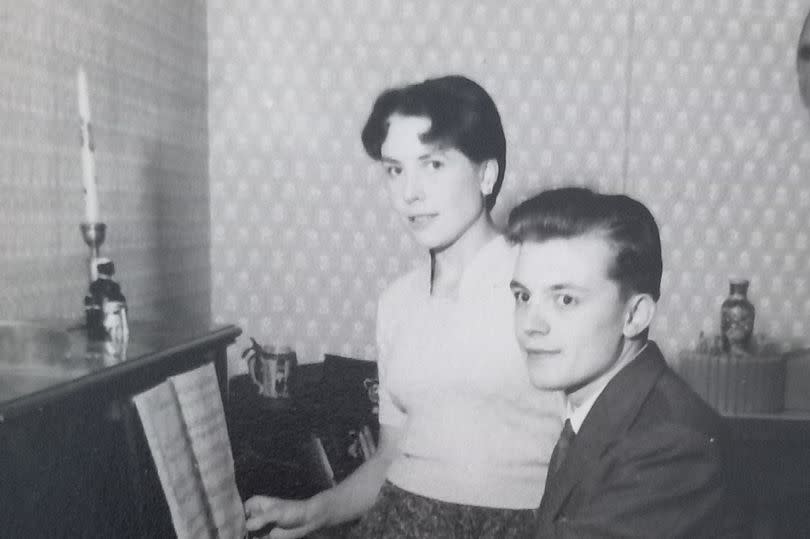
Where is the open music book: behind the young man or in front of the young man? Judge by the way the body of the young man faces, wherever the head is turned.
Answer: in front

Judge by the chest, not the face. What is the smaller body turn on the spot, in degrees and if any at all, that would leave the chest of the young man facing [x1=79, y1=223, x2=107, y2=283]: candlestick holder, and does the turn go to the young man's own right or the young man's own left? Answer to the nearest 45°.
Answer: approximately 45° to the young man's own right

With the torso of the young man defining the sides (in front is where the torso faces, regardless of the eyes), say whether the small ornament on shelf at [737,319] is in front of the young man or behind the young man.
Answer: behind

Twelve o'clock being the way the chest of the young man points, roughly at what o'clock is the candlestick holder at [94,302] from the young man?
The candlestick holder is roughly at 1 o'clock from the young man.

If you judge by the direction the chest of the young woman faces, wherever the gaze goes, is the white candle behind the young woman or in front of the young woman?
in front

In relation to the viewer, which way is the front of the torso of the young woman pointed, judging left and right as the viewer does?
facing the viewer and to the left of the viewer

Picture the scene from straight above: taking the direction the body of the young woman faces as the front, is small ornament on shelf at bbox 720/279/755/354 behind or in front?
behind

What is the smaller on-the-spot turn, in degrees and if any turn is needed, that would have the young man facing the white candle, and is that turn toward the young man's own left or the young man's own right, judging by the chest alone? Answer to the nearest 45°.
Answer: approximately 45° to the young man's own right

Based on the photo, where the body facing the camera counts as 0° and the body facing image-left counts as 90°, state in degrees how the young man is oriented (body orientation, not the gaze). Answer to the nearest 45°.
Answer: approximately 45°

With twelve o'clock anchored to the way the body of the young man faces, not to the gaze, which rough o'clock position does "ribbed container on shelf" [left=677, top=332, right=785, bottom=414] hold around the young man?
The ribbed container on shelf is roughly at 5 o'clock from the young man.

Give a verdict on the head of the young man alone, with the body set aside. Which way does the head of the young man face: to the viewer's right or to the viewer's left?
to the viewer's left

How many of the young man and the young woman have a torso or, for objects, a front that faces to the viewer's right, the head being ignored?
0
